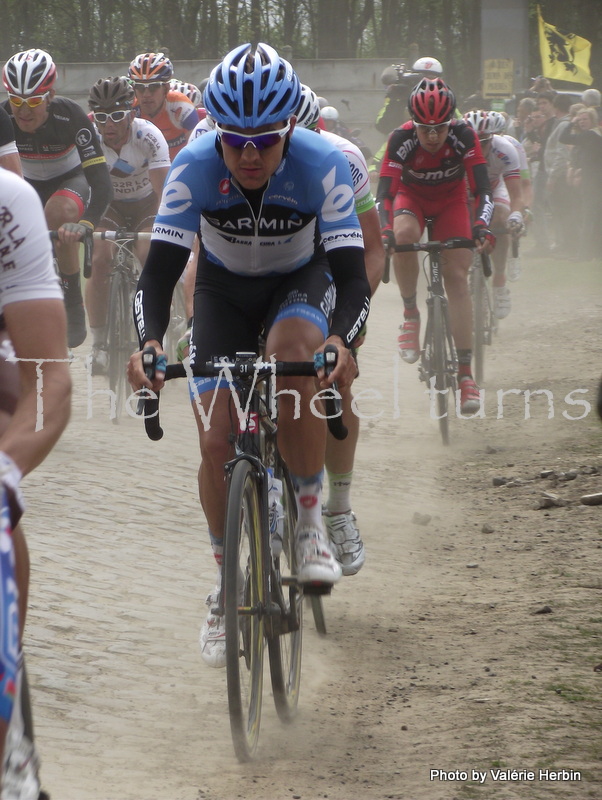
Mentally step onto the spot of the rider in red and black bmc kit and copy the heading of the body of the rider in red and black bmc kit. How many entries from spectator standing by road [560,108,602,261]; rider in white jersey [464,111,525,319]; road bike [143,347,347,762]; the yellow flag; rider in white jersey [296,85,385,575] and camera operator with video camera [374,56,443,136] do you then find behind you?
4

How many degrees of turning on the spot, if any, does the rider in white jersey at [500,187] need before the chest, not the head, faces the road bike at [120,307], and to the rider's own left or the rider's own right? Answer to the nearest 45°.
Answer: approximately 45° to the rider's own right

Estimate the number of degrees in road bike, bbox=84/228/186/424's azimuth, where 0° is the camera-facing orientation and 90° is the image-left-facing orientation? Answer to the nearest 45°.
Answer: approximately 0°

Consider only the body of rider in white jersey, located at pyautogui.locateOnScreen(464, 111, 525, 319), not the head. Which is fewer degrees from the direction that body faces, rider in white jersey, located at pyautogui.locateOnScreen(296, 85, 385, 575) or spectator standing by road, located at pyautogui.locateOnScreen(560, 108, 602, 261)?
the rider in white jersey

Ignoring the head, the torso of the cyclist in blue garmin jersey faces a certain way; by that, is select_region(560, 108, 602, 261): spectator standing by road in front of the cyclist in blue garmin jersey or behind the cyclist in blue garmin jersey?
behind

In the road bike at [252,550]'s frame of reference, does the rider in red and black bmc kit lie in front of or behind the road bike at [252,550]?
behind

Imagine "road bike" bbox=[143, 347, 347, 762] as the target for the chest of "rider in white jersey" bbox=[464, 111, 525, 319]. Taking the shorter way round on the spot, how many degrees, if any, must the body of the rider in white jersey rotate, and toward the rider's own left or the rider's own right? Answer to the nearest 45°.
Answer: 0° — they already face it

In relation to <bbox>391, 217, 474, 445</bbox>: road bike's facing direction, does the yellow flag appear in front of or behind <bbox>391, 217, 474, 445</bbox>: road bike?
behind

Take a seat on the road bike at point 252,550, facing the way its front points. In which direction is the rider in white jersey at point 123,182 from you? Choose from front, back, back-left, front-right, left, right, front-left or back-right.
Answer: back
